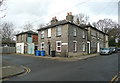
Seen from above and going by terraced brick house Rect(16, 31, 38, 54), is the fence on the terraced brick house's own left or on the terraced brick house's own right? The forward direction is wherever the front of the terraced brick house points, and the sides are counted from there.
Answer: on the terraced brick house's own right

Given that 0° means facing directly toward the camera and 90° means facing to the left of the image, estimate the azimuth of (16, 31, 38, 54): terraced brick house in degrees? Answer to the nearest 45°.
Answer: approximately 45°

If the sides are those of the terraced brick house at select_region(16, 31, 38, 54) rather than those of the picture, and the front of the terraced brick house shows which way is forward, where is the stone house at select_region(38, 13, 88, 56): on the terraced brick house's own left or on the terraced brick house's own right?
on the terraced brick house's own left

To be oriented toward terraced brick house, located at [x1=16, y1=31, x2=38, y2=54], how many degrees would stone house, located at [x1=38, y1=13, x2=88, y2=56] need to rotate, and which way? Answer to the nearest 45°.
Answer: approximately 90° to its right

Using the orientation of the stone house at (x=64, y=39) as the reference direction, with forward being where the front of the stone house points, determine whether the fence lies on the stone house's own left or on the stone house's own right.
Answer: on the stone house's own right

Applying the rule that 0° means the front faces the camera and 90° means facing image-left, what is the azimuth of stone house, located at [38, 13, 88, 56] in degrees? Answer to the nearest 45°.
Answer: approximately 45°

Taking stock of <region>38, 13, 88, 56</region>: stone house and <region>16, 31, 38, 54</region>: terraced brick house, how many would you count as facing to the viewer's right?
0
